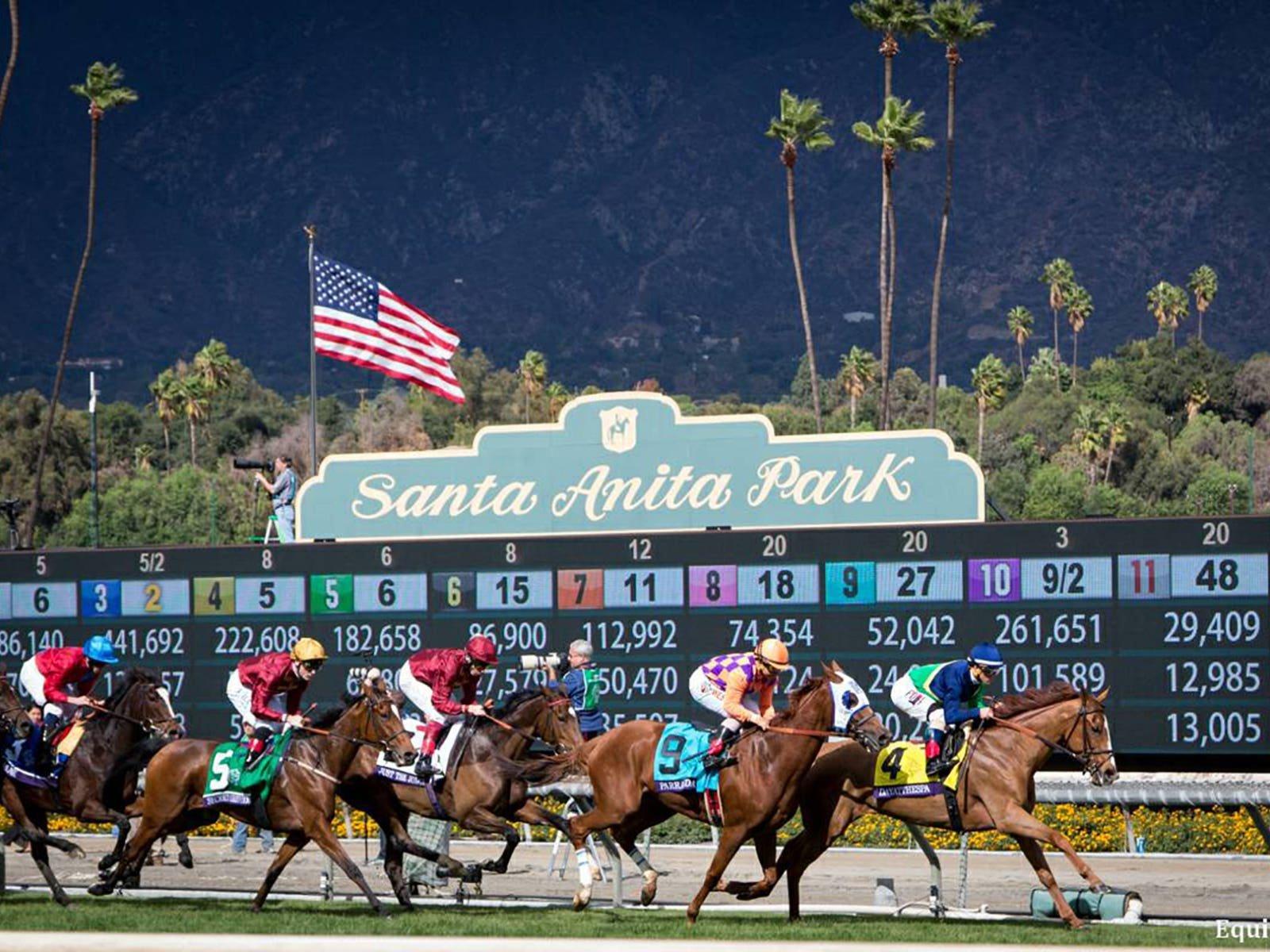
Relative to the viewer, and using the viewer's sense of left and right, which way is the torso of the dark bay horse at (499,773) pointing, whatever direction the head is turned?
facing to the right of the viewer

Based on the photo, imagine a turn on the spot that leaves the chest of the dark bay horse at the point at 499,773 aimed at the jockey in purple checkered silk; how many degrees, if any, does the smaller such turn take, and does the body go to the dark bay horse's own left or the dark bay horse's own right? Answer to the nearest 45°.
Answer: approximately 45° to the dark bay horse's own right

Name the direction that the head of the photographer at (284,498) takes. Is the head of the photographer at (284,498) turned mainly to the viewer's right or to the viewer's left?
to the viewer's left

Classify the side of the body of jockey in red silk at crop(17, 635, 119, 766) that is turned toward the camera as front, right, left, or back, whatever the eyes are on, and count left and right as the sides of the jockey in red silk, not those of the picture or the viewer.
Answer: right

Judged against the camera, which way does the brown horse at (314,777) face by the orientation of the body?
to the viewer's right

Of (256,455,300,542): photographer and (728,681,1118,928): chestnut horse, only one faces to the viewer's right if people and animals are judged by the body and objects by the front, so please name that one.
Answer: the chestnut horse

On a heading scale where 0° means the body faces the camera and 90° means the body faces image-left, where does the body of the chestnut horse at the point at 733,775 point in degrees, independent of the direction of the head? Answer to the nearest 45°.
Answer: approximately 270°

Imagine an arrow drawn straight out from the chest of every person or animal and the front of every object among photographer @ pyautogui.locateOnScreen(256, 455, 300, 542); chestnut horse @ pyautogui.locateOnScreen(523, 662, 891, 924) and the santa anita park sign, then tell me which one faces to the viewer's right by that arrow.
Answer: the chestnut horse

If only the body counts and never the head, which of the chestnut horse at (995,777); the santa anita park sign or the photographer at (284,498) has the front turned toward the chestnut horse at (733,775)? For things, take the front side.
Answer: the santa anita park sign

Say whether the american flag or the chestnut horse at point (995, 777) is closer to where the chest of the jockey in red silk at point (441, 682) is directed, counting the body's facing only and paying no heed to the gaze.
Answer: the chestnut horse

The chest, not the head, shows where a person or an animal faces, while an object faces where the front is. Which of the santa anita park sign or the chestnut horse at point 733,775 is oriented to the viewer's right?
the chestnut horse

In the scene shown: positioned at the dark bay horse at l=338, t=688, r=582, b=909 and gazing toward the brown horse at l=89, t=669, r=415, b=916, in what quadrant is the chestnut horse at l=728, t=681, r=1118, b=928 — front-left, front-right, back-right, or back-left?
back-left

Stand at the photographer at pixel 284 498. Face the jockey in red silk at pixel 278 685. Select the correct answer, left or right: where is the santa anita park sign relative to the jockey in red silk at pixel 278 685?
left

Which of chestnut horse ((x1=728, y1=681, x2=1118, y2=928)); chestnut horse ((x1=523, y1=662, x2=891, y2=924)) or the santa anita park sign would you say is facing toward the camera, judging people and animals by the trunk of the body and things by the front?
the santa anita park sign

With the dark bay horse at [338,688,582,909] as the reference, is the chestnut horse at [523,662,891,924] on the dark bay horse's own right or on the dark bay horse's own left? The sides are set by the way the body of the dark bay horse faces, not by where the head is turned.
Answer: on the dark bay horse's own right

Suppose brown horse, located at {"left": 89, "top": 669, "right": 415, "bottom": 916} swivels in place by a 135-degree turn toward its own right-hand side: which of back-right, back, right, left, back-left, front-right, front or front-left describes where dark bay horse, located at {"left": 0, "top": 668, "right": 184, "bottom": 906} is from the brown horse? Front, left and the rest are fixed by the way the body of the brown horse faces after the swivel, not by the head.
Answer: right
